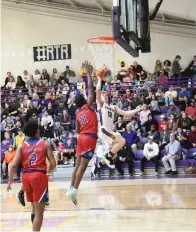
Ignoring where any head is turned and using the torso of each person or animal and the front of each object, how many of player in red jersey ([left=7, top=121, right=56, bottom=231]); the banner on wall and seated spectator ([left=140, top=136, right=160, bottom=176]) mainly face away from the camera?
1

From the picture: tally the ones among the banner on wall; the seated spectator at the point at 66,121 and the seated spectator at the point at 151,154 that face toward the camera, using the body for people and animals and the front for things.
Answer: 3

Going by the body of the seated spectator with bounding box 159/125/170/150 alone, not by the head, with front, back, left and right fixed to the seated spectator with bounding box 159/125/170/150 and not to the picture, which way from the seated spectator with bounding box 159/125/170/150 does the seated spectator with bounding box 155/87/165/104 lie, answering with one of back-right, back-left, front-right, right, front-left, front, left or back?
back-right

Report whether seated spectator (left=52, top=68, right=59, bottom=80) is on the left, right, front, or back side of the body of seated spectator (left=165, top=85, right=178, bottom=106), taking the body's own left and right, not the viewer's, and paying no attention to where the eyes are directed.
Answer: right

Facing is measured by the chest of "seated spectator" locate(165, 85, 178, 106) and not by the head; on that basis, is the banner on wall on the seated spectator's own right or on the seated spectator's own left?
on the seated spectator's own right

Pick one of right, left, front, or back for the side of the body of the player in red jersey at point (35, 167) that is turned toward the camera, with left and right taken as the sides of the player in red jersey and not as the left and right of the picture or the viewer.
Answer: back

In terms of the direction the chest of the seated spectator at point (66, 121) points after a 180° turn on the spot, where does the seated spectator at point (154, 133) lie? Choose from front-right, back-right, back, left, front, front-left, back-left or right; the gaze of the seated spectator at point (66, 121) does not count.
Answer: back-right

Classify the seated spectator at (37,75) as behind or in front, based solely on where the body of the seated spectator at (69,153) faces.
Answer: behind

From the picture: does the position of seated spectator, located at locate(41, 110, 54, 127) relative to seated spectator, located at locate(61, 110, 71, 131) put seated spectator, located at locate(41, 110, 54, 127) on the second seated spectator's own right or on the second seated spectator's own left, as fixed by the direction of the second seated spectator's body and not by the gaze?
on the second seated spectator's own right

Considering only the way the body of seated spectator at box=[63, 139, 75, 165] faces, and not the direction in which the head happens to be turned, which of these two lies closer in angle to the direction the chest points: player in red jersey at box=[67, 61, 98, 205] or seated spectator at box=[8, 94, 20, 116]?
the player in red jersey

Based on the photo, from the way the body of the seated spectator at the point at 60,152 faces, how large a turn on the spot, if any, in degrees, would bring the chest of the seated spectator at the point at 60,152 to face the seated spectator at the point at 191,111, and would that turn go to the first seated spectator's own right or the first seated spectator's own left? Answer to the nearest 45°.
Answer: approximately 90° to the first seated spectator's own left

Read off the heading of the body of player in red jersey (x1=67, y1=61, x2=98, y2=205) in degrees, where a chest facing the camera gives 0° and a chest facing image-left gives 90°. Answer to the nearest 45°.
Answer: approximately 225°
